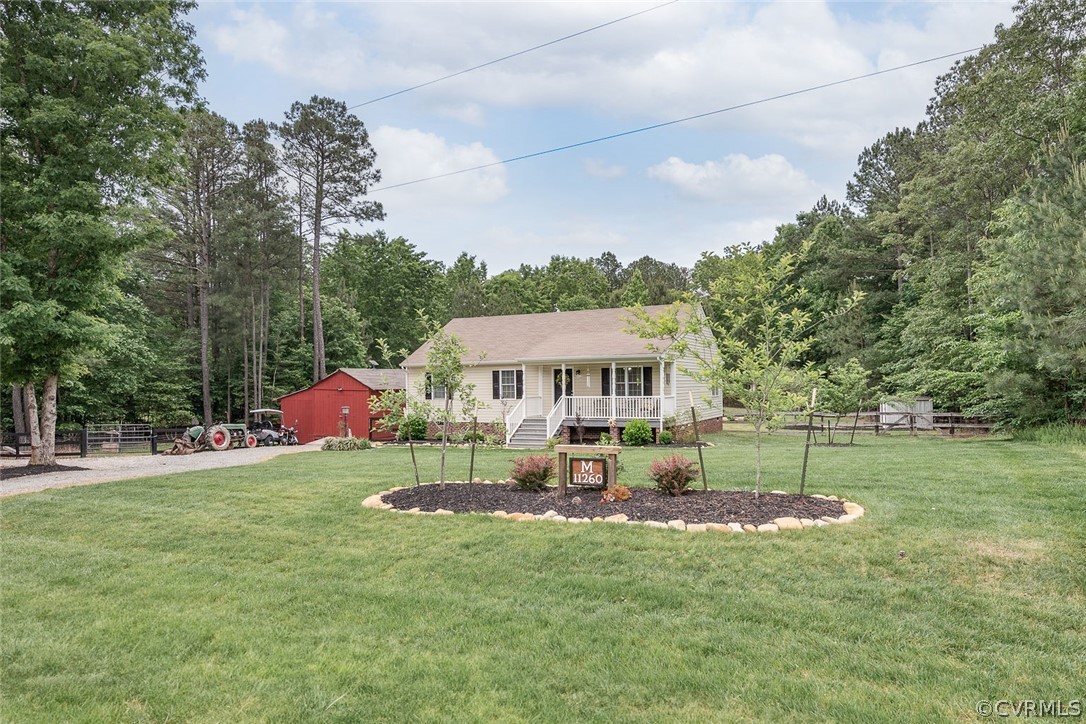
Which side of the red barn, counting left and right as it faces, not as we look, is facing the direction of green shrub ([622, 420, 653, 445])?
left

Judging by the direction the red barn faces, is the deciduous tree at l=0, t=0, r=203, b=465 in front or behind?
in front

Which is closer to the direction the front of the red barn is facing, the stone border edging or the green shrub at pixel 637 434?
the stone border edging

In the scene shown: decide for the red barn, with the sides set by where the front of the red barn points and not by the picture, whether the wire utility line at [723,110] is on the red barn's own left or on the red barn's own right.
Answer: on the red barn's own left

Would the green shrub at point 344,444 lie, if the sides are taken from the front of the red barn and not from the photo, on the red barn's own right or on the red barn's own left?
on the red barn's own left

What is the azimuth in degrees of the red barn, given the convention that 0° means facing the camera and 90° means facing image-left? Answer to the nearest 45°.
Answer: approximately 45°

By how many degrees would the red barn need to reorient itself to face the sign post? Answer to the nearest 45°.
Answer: approximately 45° to its left

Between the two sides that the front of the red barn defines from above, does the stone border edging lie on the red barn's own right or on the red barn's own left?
on the red barn's own left

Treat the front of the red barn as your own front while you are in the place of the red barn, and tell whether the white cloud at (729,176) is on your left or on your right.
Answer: on your left
